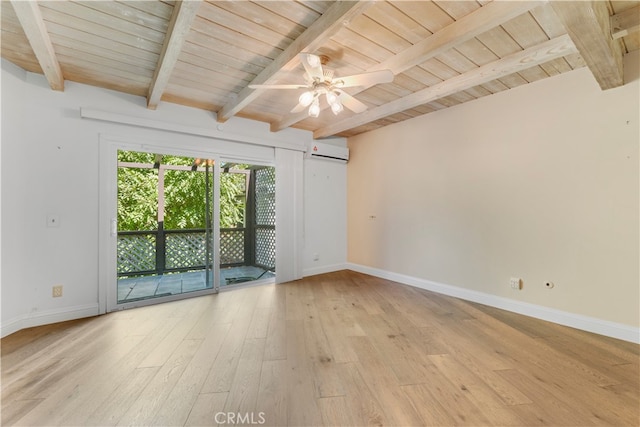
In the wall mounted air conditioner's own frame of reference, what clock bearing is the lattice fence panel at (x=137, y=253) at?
The lattice fence panel is roughly at 4 o'clock from the wall mounted air conditioner.

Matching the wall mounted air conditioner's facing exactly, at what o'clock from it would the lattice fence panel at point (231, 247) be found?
The lattice fence panel is roughly at 4 o'clock from the wall mounted air conditioner.

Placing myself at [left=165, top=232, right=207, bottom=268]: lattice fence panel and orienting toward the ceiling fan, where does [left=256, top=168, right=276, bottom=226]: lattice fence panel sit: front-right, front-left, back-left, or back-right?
front-left

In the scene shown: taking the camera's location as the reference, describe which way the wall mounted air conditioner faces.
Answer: facing the viewer and to the right of the viewer

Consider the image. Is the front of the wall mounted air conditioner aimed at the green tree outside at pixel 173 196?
no

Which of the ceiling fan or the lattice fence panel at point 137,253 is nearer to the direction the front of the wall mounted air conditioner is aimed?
the ceiling fan

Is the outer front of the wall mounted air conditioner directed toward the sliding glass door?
no

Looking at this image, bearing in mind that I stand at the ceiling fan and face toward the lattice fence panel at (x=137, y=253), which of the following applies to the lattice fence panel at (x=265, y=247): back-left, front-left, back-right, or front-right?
front-right

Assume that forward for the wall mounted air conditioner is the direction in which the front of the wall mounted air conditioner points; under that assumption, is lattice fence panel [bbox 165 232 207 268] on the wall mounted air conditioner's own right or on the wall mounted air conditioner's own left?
on the wall mounted air conditioner's own right

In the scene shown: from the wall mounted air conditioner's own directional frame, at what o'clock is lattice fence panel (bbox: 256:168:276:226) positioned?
The lattice fence panel is roughly at 4 o'clock from the wall mounted air conditioner.
